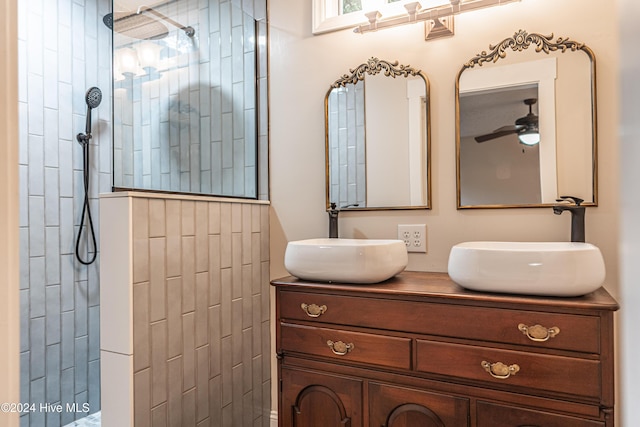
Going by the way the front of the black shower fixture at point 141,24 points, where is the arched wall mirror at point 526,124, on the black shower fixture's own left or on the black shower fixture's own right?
on the black shower fixture's own left

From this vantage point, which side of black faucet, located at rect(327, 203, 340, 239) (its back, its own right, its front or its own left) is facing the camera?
front

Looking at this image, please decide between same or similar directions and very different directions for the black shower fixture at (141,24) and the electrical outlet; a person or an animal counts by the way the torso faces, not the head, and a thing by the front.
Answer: same or similar directions

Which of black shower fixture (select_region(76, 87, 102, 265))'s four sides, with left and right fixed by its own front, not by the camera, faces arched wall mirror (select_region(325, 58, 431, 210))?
front

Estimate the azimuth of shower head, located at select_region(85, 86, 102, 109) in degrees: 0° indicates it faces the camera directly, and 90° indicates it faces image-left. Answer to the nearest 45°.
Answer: approximately 315°

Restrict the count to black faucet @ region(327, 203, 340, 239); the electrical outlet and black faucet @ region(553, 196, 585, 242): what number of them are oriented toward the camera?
2

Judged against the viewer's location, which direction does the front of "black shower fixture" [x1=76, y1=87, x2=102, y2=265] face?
facing the viewer and to the right of the viewer

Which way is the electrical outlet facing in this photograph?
toward the camera

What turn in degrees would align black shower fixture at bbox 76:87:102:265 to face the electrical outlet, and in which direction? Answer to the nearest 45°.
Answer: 0° — it already faces it
